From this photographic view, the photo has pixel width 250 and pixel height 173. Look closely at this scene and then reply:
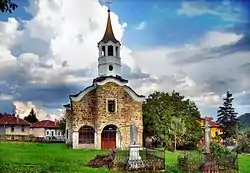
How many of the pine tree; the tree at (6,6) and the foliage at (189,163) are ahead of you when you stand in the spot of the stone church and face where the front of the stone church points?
2

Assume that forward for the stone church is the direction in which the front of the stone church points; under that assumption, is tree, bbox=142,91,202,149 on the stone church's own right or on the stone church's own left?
on the stone church's own left

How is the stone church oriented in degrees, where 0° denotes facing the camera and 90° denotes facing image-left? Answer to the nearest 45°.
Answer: approximately 0°

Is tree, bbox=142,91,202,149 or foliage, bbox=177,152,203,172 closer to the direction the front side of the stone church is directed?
the foliage

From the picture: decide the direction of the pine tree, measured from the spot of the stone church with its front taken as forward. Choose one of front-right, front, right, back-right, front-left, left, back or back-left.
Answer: back-left

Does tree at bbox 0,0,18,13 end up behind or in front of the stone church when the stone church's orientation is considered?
in front

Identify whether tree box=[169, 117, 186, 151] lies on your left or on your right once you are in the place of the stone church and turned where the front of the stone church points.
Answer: on your left

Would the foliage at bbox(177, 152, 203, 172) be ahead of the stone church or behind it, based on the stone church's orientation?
ahead

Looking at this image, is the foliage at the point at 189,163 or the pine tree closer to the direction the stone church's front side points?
the foliage
